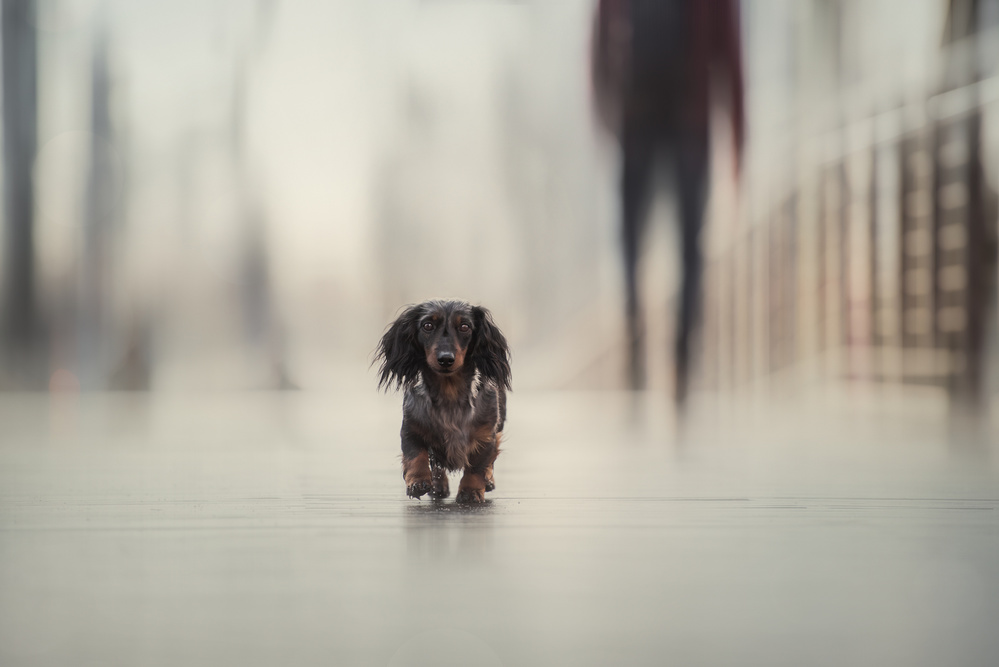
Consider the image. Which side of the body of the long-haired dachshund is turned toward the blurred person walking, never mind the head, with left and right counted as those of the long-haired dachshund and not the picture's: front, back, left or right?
back

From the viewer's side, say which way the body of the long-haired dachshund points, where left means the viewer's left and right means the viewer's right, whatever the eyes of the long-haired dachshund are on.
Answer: facing the viewer
